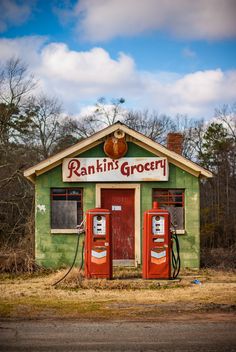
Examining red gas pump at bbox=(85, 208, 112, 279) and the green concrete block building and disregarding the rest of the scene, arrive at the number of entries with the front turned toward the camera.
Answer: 2

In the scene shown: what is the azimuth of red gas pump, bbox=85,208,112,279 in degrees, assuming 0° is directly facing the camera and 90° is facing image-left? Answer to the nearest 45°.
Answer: approximately 0°

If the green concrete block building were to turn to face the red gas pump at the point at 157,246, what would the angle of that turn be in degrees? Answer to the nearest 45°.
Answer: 0° — it already faces it

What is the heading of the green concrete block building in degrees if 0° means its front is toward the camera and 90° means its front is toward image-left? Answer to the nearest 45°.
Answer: approximately 0°

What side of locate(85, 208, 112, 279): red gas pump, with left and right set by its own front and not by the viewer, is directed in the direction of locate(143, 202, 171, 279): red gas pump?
left
